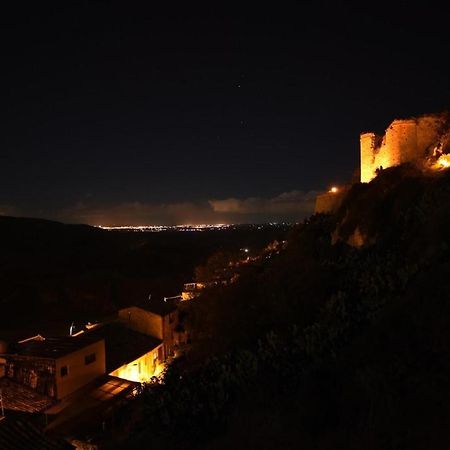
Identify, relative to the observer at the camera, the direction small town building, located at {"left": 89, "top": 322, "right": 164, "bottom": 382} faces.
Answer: facing the viewer and to the right of the viewer

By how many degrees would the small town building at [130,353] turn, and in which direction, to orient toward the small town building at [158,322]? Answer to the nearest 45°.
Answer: approximately 90° to its left

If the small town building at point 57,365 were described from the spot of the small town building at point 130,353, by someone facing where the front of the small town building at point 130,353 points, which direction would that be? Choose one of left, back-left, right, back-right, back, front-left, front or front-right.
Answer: right
